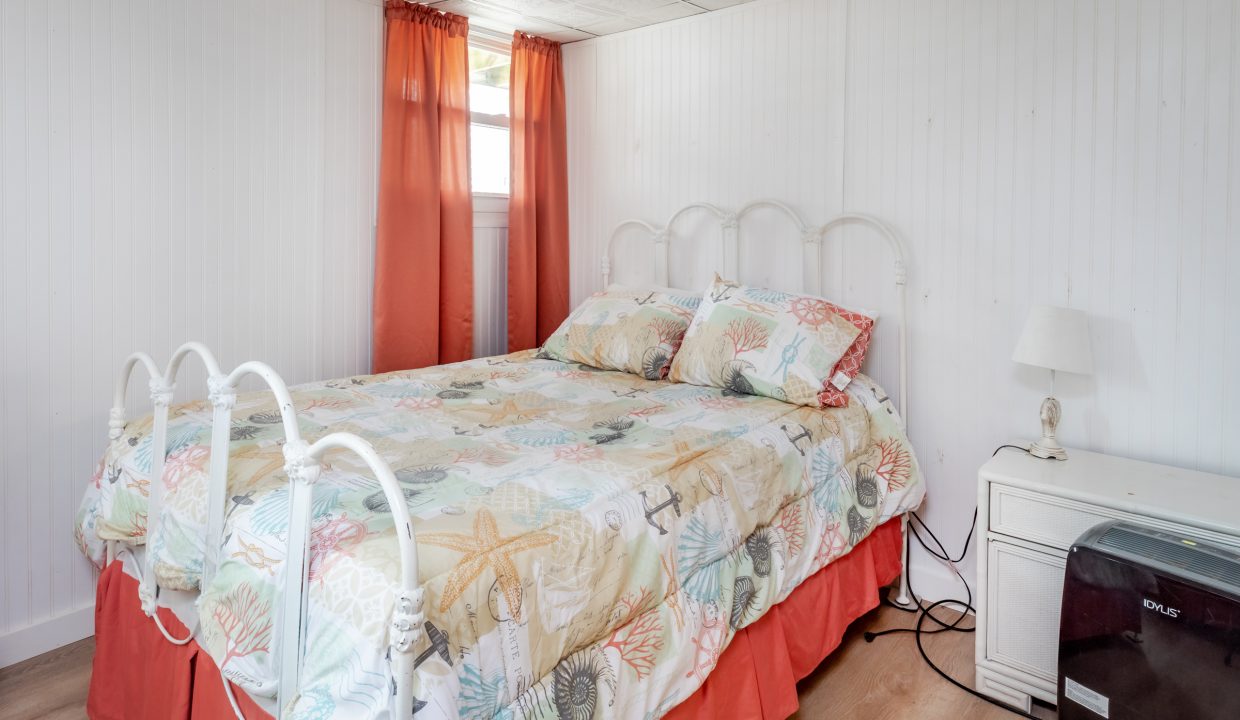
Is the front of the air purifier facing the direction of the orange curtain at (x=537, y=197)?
no

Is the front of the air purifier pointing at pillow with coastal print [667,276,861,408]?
no

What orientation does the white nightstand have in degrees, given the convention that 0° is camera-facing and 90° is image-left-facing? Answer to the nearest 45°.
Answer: approximately 45°

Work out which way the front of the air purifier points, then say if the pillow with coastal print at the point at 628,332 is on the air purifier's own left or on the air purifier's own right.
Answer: on the air purifier's own right

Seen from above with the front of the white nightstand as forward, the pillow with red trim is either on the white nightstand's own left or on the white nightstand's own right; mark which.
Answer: on the white nightstand's own right

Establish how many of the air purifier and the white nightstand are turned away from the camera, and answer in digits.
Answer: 0

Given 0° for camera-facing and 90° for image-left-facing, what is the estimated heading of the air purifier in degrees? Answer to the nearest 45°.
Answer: approximately 45°

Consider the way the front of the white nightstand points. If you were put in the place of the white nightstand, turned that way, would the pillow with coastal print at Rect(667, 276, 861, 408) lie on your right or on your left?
on your right

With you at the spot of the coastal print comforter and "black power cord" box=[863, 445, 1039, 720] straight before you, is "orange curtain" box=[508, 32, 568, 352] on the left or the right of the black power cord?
left

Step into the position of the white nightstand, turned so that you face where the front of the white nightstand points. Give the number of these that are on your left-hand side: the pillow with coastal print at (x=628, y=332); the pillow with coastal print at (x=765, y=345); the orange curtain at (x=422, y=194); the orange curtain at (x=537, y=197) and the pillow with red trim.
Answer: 0

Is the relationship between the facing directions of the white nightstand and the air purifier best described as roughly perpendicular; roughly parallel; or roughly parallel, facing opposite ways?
roughly parallel

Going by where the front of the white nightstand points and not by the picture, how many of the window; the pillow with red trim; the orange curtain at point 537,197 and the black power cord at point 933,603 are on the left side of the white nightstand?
0

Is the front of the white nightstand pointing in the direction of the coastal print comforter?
no

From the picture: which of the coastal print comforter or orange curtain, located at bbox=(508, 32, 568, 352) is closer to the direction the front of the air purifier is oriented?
the coastal print comforter
